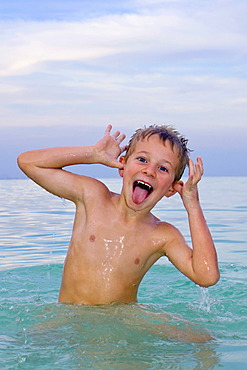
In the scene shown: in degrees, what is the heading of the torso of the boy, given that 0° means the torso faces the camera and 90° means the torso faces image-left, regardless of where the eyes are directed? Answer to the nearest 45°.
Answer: approximately 0°
